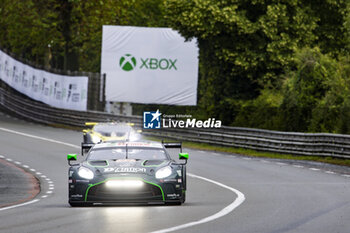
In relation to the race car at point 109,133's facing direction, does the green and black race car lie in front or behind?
in front

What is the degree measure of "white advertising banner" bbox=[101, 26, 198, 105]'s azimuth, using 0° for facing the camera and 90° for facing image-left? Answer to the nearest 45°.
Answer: approximately 0°

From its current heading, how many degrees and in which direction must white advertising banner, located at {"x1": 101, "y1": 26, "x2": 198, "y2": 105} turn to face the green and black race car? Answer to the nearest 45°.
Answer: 0° — it already faces it

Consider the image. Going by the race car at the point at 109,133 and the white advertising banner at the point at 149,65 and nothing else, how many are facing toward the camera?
2

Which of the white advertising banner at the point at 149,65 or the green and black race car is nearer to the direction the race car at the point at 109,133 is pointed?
the green and black race car

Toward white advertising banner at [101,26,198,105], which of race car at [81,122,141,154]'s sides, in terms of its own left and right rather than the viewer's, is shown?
back

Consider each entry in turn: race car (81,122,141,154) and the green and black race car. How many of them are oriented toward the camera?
2

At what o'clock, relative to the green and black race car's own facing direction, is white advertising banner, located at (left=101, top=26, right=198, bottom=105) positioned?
The white advertising banner is roughly at 6 o'clock from the green and black race car.

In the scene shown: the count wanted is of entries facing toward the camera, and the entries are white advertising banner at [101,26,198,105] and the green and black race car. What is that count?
2
